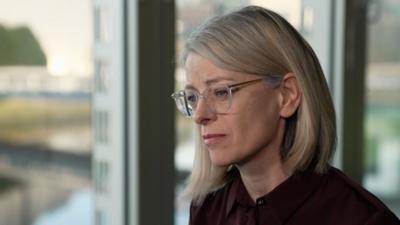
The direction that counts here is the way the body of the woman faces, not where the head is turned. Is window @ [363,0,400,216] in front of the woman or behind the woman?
behind

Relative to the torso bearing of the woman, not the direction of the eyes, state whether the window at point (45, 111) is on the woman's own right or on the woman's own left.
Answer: on the woman's own right

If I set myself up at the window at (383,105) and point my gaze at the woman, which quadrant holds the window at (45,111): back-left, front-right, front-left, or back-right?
front-right

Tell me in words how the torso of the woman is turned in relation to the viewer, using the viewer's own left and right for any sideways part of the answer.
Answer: facing the viewer and to the left of the viewer
